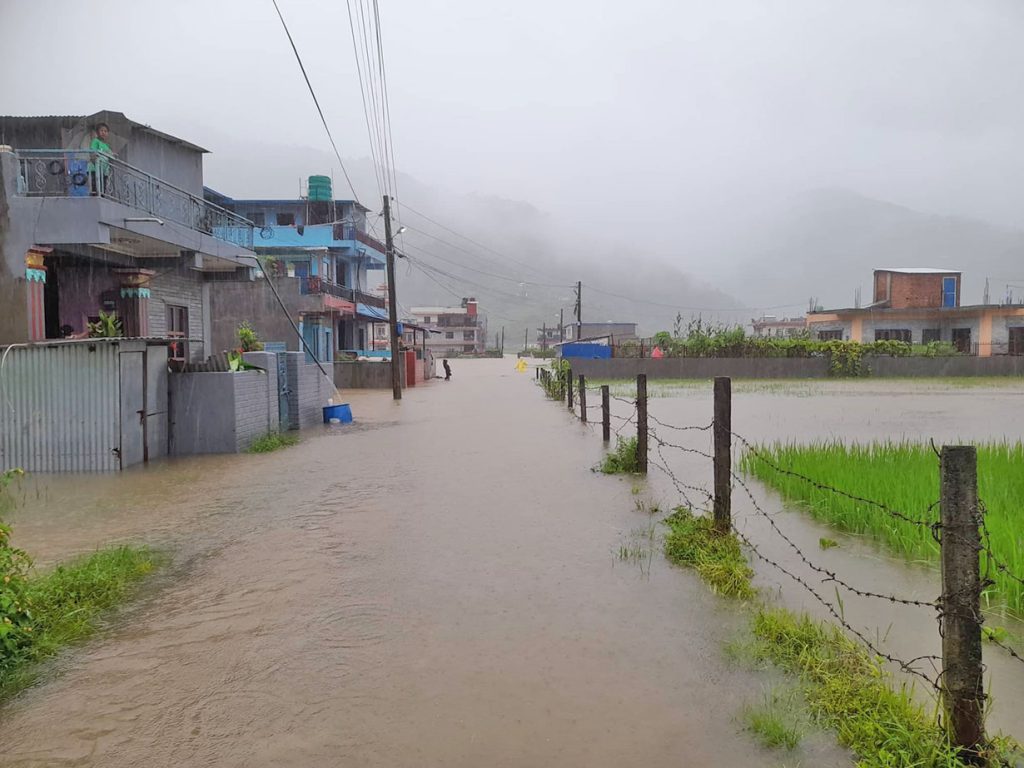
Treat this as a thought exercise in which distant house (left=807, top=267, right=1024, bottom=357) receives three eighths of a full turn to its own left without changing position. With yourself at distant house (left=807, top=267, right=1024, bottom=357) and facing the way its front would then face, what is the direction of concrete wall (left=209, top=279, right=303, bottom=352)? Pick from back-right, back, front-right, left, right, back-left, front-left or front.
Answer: back

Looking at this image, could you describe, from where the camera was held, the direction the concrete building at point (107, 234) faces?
facing the viewer and to the right of the viewer

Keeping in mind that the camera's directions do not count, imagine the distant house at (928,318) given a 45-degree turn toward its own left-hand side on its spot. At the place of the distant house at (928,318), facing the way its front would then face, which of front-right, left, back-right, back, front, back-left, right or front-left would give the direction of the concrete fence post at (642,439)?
front-right

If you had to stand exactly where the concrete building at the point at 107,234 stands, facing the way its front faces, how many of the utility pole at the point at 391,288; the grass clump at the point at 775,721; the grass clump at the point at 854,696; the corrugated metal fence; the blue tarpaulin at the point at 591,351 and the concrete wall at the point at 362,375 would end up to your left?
3

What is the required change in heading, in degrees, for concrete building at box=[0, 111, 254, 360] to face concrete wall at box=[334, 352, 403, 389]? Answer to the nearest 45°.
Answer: approximately 90° to its left

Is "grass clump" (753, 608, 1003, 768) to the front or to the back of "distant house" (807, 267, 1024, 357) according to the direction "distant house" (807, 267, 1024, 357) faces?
to the front

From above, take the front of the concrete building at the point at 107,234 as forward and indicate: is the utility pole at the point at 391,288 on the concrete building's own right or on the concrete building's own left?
on the concrete building's own left

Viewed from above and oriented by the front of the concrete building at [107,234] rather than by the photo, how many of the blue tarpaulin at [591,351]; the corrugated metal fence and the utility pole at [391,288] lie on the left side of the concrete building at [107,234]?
2

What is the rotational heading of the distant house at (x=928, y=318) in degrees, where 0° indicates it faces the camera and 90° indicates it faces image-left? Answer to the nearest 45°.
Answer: approximately 0°

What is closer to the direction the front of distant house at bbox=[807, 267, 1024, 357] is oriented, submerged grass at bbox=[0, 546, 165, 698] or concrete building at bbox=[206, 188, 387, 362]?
the submerged grass

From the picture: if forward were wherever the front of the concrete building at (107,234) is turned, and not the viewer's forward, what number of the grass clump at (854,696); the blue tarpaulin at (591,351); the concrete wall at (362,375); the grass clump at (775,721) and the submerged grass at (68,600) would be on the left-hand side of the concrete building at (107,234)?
2

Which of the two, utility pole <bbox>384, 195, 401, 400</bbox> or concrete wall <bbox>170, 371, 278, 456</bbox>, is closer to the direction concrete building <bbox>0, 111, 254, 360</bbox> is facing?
the concrete wall

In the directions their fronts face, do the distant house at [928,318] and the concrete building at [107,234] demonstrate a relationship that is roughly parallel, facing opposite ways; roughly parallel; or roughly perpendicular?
roughly perpendicular

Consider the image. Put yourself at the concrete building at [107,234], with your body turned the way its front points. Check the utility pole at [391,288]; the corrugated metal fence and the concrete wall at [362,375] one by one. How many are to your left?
2

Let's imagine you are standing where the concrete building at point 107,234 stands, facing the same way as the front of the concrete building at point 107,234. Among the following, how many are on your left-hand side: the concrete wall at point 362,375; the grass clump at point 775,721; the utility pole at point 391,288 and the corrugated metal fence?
2

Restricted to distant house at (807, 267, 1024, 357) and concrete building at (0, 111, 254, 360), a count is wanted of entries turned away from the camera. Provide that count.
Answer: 0

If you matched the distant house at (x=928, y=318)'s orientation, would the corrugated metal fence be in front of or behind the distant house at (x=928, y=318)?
in front
